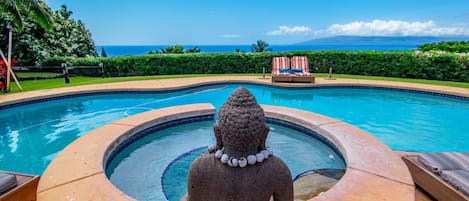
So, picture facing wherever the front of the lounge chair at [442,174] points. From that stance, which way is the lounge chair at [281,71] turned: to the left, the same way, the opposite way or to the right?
the opposite way

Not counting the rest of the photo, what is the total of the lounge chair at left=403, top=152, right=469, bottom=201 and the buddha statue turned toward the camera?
0

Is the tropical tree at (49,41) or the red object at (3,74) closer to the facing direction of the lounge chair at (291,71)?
the red object

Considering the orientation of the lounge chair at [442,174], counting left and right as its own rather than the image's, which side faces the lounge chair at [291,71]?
front

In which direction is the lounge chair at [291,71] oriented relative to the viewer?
toward the camera

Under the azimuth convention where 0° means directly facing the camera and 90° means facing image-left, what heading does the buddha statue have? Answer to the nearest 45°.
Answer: approximately 180°

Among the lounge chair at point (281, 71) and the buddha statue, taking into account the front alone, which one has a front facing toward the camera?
the lounge chair

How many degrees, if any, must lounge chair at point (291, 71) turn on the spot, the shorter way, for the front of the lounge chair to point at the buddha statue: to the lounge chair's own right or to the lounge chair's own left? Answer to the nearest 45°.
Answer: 0° — it already faces it

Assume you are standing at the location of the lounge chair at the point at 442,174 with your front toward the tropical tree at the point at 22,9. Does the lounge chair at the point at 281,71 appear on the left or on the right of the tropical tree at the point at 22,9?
right

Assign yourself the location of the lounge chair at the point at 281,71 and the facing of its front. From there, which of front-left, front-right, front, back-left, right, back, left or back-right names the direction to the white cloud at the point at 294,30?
back

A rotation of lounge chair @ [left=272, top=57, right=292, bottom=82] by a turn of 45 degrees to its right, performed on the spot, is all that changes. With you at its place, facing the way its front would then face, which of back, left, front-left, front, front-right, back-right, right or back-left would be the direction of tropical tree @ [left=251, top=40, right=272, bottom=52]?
back-right

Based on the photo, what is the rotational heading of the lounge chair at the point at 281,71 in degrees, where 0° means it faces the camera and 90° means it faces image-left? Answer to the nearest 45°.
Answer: approximately 0°

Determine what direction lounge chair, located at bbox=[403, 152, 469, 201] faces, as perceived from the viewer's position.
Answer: facing away from the viewer and to the left of the viewer

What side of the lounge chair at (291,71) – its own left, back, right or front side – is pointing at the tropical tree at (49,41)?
right

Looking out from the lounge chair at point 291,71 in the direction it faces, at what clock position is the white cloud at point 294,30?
The white cloud is roughly at 6 o'clock from the lounge chair.

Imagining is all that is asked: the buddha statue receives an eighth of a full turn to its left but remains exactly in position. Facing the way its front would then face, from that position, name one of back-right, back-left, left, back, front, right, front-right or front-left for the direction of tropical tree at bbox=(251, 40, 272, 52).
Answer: front-right

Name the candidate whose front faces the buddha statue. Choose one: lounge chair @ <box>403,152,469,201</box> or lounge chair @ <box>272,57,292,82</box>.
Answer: lounge chair @ <box>272,57,292,82</box>

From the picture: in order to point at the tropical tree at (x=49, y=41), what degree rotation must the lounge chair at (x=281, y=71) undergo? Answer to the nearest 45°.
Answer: approximately 90° to its right
